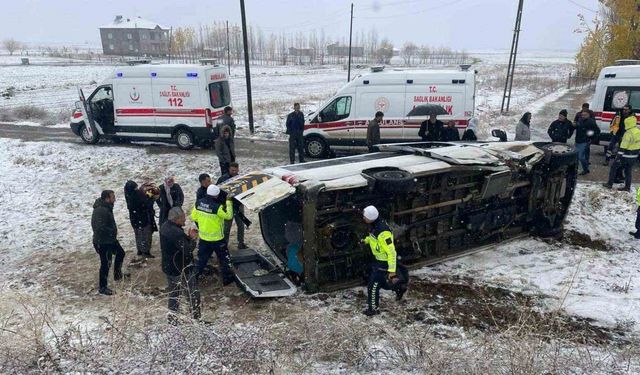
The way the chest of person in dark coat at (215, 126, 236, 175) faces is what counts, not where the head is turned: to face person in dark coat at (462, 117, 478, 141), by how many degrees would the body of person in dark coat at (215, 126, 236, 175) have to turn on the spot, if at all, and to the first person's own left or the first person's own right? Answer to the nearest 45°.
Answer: approximately 45° to the first person's own left

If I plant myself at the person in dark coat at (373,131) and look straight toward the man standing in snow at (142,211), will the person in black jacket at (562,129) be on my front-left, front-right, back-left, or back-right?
back-left

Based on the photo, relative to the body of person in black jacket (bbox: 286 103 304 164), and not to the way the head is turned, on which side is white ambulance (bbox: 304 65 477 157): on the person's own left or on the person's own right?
on the person's own left

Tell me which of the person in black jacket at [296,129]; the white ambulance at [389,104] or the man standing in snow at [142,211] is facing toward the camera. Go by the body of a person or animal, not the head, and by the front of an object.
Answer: the person in black jacket

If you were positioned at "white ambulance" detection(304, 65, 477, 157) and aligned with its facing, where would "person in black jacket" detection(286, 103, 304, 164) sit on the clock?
The person in black jacket is roughly at 11 o'clock from the white ambulance.

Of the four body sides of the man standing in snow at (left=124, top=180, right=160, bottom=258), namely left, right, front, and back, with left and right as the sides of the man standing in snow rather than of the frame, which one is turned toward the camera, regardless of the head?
right

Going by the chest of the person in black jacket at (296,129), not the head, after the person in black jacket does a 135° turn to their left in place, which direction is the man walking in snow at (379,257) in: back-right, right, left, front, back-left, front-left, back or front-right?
back-right

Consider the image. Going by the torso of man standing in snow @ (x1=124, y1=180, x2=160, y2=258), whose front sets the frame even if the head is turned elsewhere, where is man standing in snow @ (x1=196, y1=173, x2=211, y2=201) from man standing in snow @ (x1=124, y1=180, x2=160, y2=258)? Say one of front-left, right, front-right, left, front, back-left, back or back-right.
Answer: front-right

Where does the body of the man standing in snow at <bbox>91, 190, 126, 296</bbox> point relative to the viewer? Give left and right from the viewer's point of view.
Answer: facing to the right of the viewer

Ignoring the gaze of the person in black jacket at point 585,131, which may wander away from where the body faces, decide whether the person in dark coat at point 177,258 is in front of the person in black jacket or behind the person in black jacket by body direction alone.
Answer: in front

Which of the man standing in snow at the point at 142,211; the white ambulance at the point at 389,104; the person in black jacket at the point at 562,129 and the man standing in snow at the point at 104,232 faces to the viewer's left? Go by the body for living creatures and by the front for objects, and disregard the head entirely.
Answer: the white ambulance

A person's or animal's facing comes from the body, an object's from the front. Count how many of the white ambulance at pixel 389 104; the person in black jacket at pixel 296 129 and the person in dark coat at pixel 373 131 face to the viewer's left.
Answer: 1
